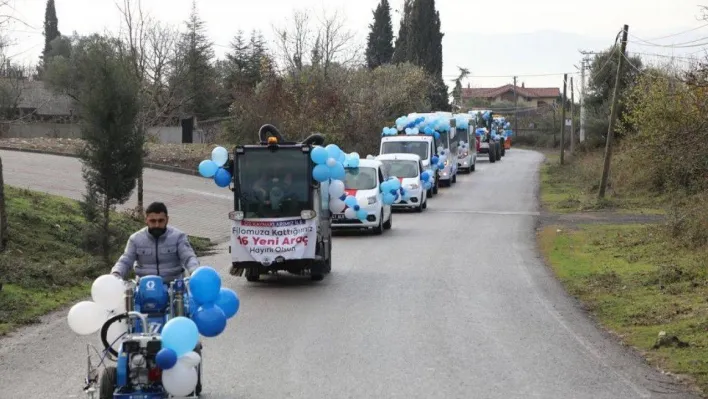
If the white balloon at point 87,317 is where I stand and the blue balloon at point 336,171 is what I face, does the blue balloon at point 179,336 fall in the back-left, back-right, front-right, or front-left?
back-right

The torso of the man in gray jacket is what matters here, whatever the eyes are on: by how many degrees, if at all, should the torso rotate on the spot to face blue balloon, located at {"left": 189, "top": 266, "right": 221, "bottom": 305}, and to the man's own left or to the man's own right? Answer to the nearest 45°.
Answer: approximately 45° to the man's own left

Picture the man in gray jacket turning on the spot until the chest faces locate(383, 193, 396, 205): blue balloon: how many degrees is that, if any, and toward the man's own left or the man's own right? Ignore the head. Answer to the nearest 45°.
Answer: approximately 180°

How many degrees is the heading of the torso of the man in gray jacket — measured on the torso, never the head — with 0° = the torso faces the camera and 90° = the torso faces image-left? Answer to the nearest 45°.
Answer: approximately 0°

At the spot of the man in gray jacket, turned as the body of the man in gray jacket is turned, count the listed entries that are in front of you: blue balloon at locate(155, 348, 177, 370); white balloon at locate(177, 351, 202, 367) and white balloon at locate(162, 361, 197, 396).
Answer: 3

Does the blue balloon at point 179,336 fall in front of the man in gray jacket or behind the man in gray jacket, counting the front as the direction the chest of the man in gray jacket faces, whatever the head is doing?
in front

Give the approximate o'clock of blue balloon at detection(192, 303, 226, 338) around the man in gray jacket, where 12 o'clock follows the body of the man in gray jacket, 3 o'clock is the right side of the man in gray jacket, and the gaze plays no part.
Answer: The blue balloon is roughly at 11 o'clock from the man in gray jacket.

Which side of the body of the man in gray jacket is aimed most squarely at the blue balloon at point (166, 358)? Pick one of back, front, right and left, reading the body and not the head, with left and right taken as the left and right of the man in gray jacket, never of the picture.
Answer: front

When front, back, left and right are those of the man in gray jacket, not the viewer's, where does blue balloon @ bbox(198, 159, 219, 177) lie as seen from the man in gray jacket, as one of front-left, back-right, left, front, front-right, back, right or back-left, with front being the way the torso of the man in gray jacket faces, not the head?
back

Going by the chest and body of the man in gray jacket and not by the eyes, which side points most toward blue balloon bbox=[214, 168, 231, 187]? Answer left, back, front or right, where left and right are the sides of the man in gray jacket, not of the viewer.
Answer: back

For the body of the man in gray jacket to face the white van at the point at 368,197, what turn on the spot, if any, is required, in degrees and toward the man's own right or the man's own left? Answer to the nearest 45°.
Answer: approximately 180°

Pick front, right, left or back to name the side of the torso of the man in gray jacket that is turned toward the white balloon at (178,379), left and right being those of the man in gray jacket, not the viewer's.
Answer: front

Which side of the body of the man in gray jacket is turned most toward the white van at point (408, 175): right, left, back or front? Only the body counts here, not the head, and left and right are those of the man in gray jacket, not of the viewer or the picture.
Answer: back

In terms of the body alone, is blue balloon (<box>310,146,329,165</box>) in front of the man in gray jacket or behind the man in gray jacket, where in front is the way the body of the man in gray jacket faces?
behind
